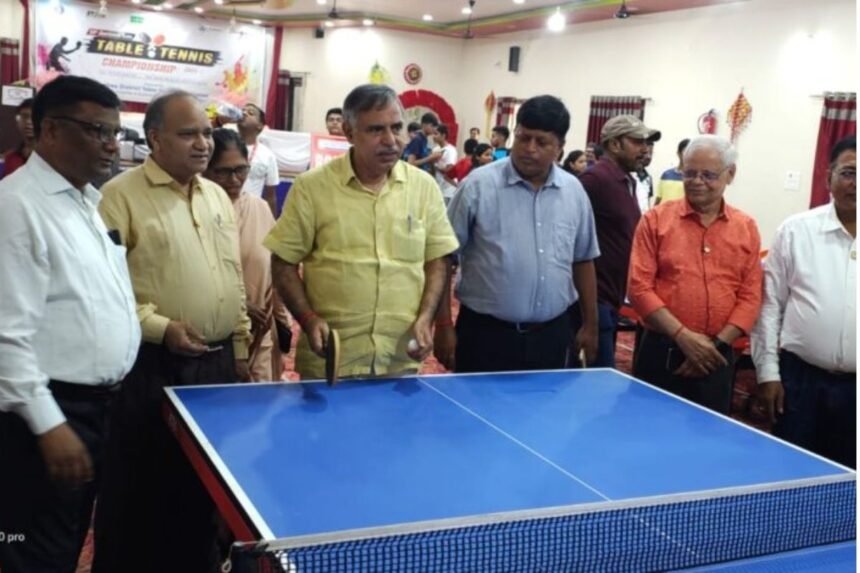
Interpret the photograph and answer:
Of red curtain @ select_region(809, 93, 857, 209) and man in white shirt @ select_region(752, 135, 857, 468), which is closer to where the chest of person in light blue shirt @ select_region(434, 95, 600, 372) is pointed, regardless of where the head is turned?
the man in white shirt

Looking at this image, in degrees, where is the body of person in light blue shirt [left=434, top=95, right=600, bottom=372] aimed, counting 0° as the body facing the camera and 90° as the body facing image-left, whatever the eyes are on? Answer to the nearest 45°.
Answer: approximately 0°

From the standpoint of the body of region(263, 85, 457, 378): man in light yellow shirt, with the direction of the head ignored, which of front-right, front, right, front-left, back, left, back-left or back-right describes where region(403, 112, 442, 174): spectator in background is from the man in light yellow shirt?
back

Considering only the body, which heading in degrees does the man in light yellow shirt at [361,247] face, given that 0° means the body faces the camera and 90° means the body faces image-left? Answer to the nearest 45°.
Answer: approximately 0°

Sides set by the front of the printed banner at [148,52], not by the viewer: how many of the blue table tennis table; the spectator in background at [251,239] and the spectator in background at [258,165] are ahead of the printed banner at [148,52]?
3

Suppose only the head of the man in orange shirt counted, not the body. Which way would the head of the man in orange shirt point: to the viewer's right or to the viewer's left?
to the viewer's left
